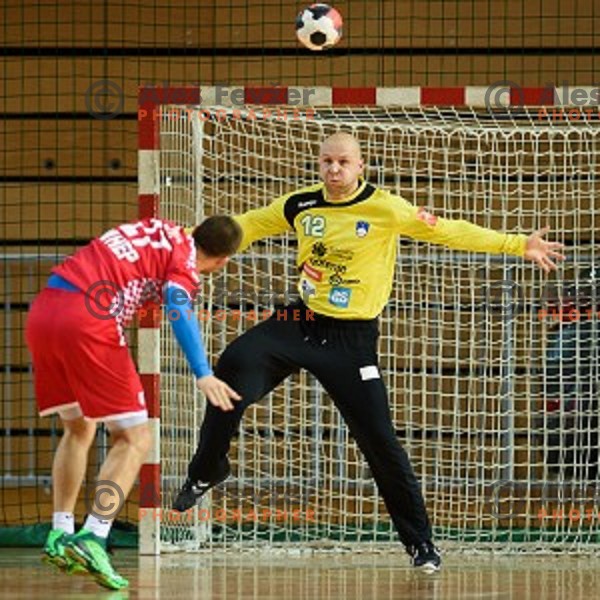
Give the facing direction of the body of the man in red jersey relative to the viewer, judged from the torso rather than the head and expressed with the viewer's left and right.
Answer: facing away from the viewer and to the right of the viewer

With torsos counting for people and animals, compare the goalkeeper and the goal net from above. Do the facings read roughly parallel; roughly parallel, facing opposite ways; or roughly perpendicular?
roughly parallel

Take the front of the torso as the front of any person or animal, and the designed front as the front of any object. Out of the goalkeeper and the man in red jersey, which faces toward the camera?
the goalkeeper

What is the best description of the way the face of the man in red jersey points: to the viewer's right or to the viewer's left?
to the viewer's right

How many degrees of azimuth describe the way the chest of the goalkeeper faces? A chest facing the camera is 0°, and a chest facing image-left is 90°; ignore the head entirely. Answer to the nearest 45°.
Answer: approximately 0°

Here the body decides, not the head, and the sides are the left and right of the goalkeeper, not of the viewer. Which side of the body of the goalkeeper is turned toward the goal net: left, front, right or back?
back

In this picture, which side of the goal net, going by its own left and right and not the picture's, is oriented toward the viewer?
front
